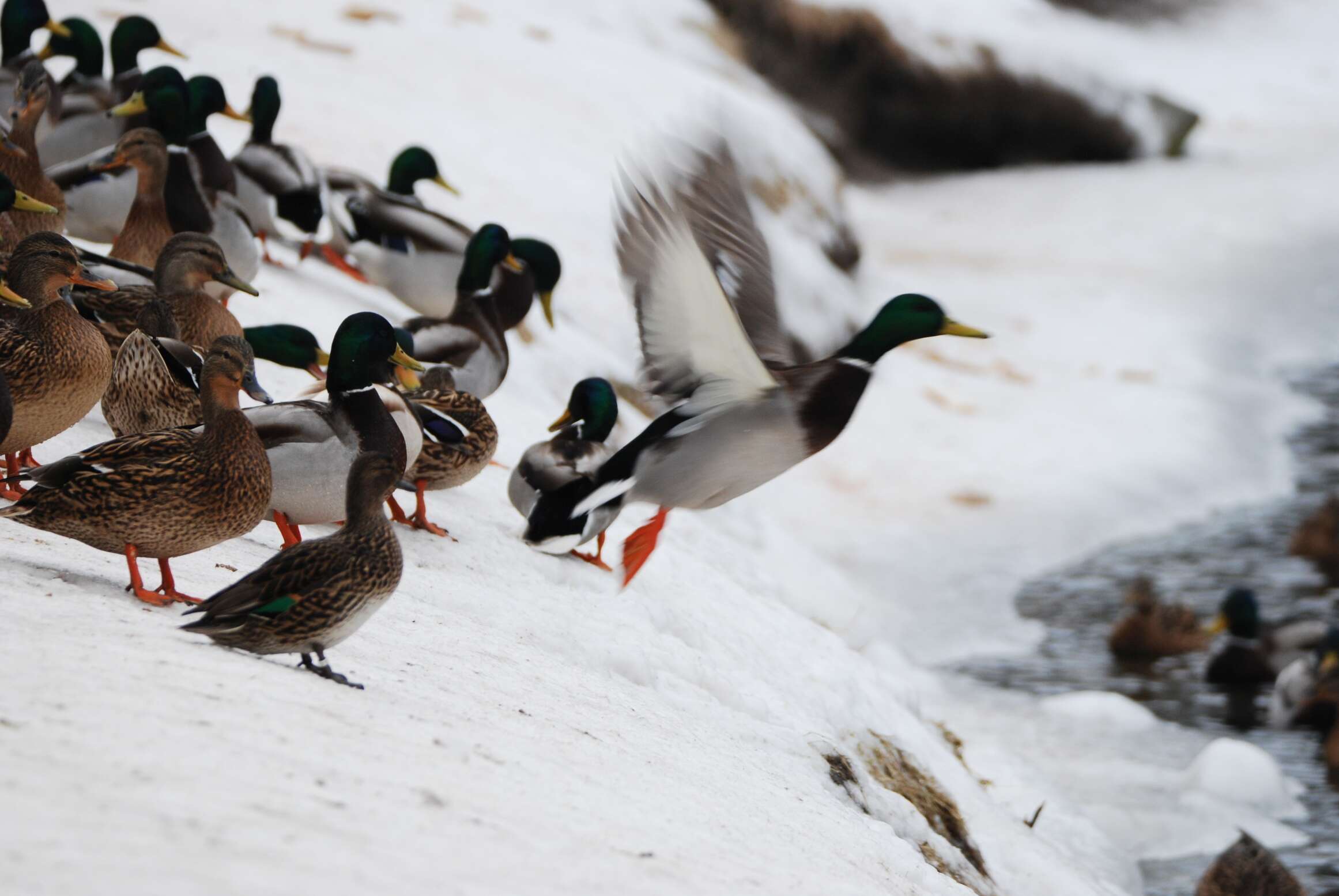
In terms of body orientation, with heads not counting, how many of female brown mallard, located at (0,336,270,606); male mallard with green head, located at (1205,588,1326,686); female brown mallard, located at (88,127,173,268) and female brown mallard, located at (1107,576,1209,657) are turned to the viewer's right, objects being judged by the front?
1

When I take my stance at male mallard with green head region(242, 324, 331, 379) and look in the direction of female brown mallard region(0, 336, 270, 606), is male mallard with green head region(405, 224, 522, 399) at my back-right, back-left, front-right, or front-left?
back-left

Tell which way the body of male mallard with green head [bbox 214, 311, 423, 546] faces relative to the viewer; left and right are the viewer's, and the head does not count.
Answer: facing to the right of the viewer

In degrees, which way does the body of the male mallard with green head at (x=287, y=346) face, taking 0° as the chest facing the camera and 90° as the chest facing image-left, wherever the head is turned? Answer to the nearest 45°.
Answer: approximately 270°

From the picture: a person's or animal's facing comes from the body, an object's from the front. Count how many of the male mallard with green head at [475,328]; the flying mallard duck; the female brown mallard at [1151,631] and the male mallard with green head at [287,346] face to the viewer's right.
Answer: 3

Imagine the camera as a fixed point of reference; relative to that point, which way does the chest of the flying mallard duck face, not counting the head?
to the viewer's right

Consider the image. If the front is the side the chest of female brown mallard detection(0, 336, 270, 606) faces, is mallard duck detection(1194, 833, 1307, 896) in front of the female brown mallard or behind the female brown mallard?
in front

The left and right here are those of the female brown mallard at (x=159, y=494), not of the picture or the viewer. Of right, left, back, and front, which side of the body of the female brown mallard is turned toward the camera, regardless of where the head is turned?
right

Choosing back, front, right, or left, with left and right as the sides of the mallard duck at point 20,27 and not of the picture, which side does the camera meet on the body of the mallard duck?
right

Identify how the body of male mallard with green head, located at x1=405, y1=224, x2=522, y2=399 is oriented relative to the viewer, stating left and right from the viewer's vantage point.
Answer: facing to the right of the viewer

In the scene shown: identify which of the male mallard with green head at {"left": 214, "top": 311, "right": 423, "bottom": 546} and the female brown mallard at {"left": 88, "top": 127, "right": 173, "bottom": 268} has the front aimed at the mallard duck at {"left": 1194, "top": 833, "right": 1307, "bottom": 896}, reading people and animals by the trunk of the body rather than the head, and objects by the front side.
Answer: the male mallard with green head

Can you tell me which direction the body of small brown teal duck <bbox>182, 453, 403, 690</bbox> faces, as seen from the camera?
to the viewer's right

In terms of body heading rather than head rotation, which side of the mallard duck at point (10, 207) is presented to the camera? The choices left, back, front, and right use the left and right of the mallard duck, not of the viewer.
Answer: right
